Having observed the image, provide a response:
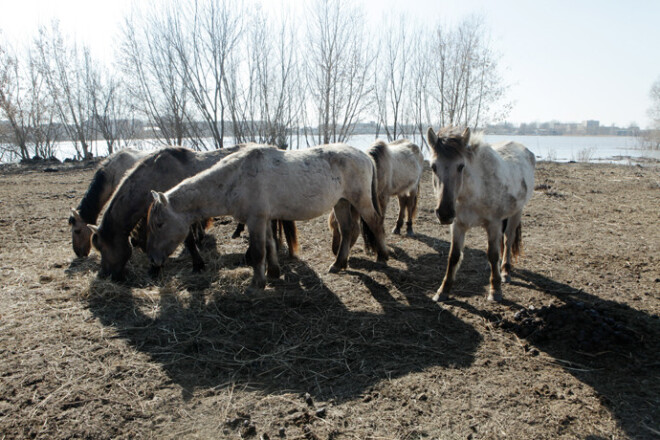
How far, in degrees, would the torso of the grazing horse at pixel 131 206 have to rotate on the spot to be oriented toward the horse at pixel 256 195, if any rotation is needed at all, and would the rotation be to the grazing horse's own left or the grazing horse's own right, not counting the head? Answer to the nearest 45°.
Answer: approximately 90° to the grazing horse's own left

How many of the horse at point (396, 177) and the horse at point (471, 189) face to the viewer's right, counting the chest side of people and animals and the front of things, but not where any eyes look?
0

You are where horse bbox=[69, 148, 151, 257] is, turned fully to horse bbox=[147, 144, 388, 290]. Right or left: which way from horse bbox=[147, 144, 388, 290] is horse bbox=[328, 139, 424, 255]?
left

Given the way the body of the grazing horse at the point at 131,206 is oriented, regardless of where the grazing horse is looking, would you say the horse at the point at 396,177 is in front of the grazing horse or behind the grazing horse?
behind

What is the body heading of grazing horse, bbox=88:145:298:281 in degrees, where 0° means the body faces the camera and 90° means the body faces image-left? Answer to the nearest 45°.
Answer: approximately 45°
